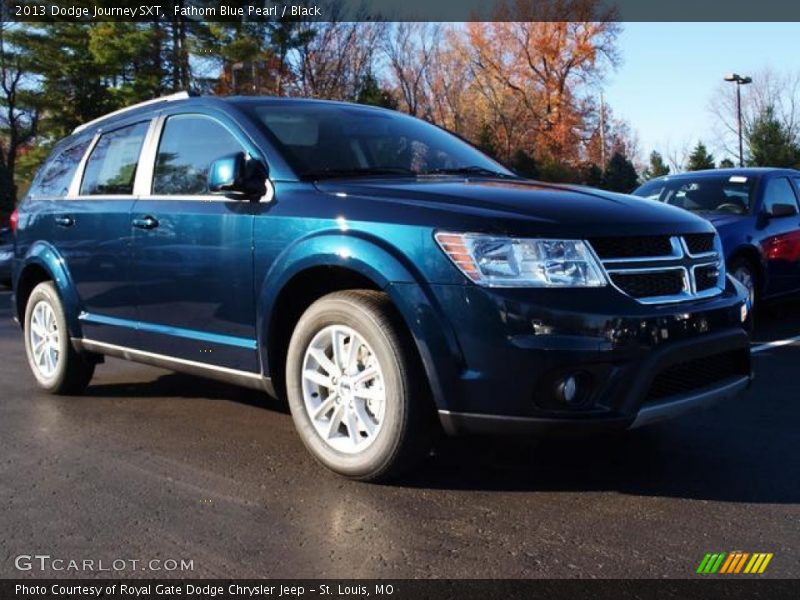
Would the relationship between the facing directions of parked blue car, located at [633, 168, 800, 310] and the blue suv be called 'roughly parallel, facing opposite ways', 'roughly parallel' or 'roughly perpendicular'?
roughly perpendicular

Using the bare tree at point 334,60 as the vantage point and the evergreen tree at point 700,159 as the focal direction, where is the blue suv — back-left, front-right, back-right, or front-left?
back-right

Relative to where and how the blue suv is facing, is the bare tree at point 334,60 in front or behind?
behind

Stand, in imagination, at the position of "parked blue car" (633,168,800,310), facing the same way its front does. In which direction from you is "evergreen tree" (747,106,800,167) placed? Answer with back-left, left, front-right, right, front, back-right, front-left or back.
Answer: back-right

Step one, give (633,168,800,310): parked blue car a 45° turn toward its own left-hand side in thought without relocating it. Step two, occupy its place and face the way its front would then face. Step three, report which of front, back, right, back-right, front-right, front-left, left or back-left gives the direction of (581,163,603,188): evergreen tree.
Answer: back

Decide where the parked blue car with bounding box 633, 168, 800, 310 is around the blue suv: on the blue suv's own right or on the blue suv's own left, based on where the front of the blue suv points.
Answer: on the blue suv's own left

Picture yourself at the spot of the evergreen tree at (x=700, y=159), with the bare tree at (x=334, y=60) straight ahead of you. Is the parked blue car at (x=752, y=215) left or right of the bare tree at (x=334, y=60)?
left

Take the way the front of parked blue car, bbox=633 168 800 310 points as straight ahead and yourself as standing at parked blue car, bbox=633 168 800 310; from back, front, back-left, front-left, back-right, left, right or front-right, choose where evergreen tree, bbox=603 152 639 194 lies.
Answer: back-right

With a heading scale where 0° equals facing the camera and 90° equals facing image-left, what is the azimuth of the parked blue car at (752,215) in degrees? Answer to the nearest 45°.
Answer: approximately 45°
